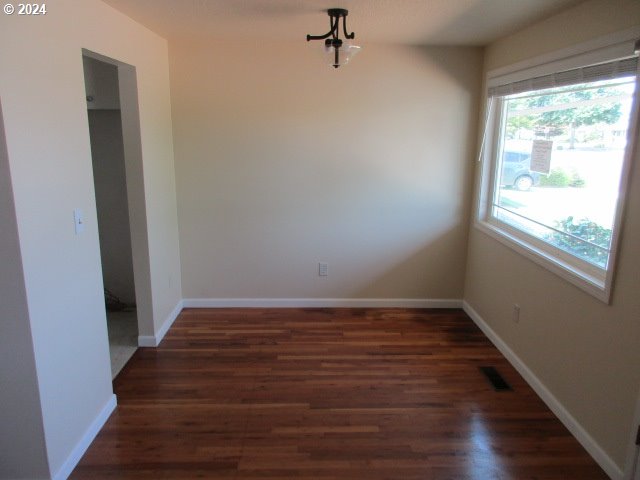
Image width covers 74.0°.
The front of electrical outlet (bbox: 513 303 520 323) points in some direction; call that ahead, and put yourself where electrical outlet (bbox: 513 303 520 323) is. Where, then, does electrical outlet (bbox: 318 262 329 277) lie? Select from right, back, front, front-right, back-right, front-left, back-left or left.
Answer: front-right

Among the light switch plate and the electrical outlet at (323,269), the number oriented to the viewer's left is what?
0

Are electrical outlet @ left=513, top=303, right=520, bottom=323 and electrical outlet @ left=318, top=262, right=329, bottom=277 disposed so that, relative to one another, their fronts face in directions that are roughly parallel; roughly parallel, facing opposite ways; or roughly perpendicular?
roughly perpendicular

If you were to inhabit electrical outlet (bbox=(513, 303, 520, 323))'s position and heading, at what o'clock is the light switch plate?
The light switch plate is roughly at 12 o'clock from the electrical outlet.

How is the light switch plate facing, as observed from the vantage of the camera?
facing the viewer and to the right of the viewer

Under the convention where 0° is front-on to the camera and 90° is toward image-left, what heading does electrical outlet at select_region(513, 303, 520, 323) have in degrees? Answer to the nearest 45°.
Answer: approximately 45°

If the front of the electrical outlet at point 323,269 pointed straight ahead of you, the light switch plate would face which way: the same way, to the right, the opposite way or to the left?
to the left

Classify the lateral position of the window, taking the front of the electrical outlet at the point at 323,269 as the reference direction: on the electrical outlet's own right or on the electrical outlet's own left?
on the electrical outlet's own left

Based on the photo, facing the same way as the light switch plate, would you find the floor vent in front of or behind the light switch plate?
in front

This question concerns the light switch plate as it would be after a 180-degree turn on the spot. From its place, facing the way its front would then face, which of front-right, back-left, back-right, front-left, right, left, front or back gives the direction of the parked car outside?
back-right

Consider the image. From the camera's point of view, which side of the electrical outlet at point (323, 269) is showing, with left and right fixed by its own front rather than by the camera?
front

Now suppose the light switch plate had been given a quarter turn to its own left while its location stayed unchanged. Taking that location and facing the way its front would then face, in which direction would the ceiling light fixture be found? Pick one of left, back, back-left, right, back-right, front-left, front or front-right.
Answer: front-right

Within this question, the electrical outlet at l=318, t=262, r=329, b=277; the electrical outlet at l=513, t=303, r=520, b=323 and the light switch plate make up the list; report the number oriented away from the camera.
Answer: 0
